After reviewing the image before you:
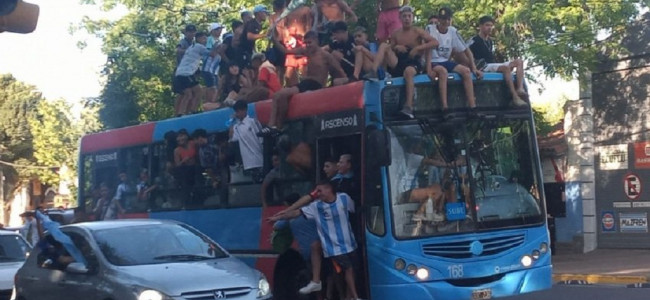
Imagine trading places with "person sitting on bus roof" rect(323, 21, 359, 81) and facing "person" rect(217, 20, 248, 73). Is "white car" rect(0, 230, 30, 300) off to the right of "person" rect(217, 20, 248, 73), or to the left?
left

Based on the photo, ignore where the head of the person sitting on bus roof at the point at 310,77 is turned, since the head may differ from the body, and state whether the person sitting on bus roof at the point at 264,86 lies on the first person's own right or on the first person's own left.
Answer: on the first person's own right

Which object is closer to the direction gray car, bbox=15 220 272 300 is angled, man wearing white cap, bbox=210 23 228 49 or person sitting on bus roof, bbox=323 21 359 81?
the person sitting on bus roof

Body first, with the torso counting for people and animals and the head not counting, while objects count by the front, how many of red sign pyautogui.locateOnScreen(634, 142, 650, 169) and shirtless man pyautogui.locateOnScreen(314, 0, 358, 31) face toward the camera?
2

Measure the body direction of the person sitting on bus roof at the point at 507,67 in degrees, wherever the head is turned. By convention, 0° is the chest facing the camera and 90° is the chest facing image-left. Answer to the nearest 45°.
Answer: approximately 315°

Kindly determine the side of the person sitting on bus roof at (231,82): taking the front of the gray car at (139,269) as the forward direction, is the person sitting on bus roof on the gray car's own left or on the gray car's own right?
on the gray car's own left

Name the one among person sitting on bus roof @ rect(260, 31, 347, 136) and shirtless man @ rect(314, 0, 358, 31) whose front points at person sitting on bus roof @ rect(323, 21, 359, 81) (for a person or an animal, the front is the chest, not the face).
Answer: the shirtless man

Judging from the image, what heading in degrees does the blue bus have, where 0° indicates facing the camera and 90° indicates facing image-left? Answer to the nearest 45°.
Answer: approximately 315°

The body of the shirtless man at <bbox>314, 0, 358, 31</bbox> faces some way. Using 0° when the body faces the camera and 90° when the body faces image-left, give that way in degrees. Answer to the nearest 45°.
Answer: approximately 0°

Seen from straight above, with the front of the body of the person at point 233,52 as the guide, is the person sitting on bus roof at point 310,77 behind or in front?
in front
